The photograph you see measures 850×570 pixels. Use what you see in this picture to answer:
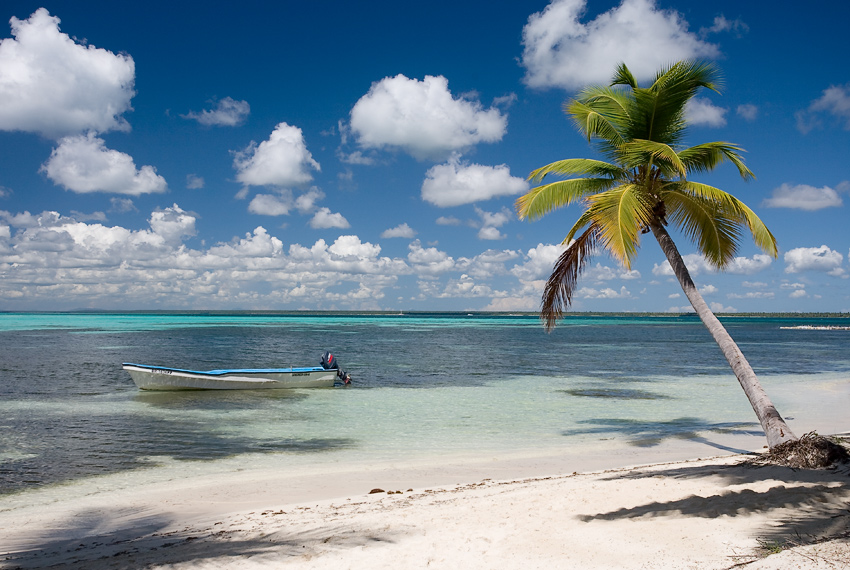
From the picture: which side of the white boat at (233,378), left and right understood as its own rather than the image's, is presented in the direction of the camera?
left

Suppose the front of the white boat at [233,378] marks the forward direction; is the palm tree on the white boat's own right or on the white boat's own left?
on the white boat's own left
